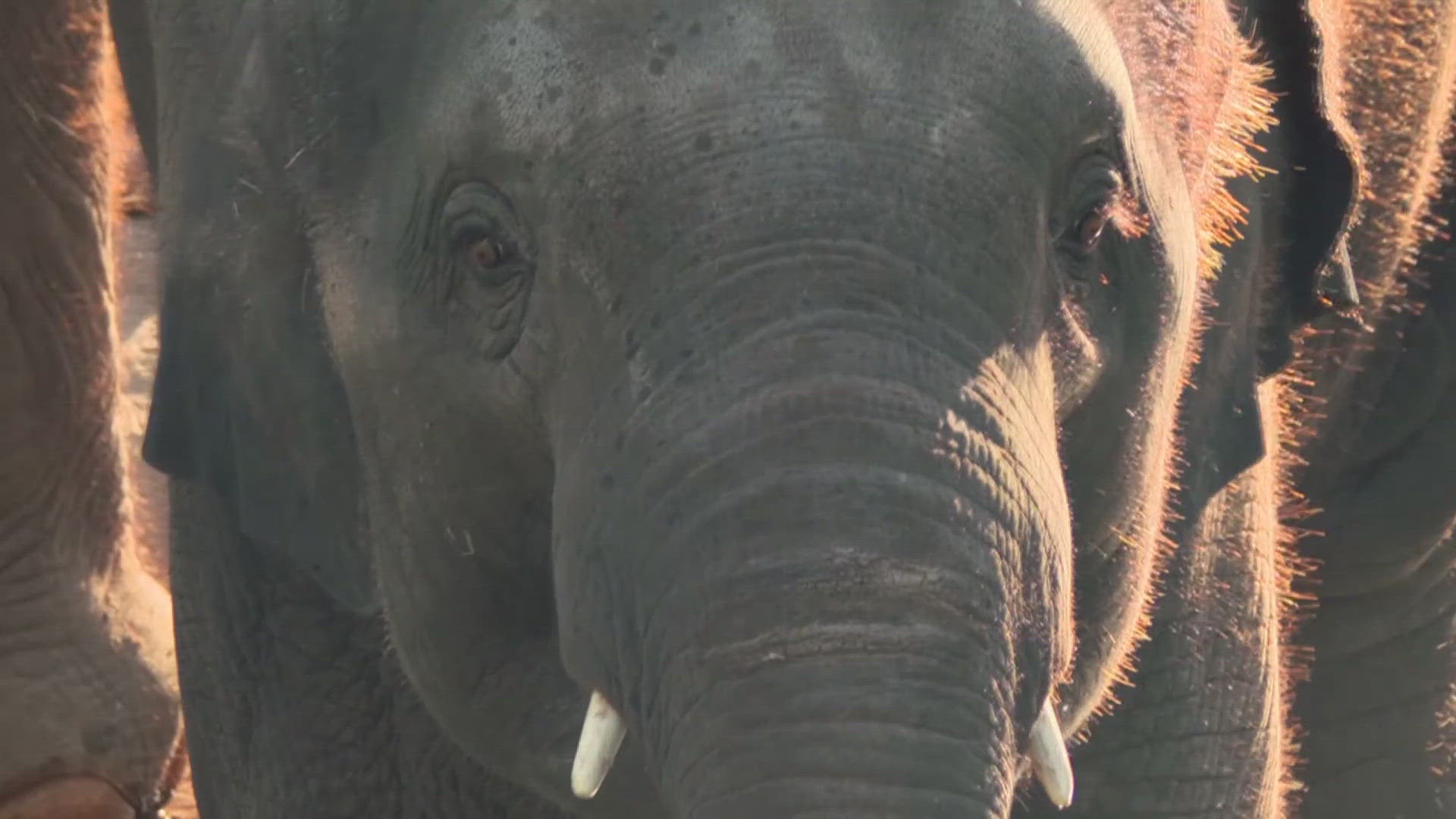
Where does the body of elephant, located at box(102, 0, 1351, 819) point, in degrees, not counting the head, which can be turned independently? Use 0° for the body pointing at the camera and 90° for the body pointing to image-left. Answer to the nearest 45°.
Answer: approximately 0°

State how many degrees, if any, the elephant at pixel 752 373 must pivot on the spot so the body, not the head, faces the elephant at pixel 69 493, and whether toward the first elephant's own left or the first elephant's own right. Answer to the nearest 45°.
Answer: approximately 135° to the first elephant's own right

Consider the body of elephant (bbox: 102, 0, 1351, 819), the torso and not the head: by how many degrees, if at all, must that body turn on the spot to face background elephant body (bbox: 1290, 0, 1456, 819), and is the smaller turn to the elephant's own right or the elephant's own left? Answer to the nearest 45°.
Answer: approximately 135° to the elephant's own left
